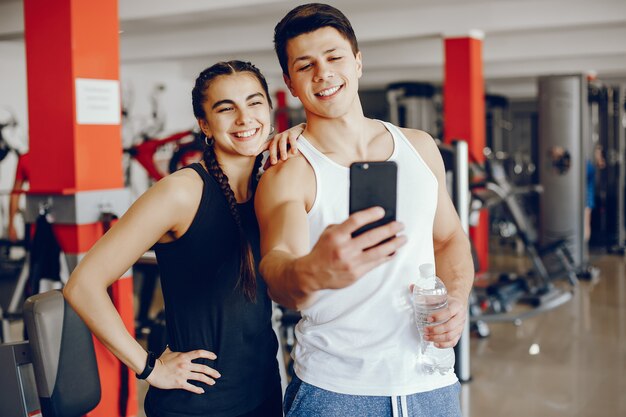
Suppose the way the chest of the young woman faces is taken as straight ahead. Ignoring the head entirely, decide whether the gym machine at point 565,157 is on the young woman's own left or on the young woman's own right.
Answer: on the young woman's own left

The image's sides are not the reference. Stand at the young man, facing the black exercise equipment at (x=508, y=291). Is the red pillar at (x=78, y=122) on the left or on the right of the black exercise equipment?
left

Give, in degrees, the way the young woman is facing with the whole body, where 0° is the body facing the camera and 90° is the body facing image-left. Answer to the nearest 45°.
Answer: approximately 315°

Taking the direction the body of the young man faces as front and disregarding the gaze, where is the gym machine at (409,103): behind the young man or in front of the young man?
behind

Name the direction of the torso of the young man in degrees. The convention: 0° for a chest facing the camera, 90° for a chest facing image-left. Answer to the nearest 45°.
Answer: approximately 0°

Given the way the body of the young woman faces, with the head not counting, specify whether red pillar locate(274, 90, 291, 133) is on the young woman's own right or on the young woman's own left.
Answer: on the young woman's own left

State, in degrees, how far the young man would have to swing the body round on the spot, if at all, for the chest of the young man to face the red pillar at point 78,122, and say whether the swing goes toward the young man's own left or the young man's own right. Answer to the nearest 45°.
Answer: approximately 135° to the young man's own right

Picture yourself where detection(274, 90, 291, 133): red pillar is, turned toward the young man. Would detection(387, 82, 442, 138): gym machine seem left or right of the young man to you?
left
